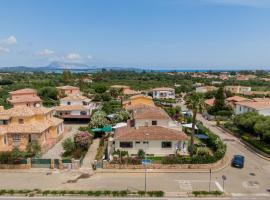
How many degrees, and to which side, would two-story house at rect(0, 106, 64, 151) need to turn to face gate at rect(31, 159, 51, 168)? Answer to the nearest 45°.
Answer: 0° — it already faces it

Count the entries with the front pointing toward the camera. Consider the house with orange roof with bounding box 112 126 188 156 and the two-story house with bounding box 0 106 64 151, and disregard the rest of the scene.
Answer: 2

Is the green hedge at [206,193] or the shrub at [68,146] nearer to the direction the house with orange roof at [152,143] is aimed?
the green hedge

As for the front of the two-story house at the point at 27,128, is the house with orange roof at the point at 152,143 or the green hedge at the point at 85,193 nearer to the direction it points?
the green hedge

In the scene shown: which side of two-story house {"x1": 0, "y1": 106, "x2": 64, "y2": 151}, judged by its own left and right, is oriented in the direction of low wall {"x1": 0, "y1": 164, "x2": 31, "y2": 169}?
front

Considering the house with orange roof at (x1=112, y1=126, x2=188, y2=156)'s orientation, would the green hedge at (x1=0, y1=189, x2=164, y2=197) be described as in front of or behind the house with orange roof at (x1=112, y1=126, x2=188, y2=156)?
in front

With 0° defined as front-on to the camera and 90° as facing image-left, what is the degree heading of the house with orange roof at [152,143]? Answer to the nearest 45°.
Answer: approximately 0°

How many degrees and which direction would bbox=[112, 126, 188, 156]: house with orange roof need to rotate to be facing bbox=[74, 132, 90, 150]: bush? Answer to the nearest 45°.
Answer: approximately 90° to its right

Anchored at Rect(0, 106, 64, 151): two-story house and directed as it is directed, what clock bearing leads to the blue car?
The blue car is roughly at 10 o'clock from the two-story house.

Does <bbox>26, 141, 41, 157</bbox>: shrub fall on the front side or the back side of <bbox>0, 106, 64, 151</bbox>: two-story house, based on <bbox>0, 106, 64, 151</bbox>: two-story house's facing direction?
on the front side

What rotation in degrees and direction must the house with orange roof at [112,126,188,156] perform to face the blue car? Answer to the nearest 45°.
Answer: approximately 90° to its left

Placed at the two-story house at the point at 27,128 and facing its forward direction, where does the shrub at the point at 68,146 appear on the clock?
The shrub is roughly at 11 o'clock from the two-story house.

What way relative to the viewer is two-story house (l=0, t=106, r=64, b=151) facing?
toward the camera

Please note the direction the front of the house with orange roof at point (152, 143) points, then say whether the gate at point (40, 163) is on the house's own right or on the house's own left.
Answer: on the house's own right

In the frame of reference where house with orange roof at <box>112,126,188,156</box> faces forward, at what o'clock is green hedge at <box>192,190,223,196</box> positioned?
The green hedge is roughly at 11 o'clock from the house with orange roof.

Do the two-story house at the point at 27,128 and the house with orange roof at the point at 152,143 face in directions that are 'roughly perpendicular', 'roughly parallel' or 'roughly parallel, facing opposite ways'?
roughly parallel
